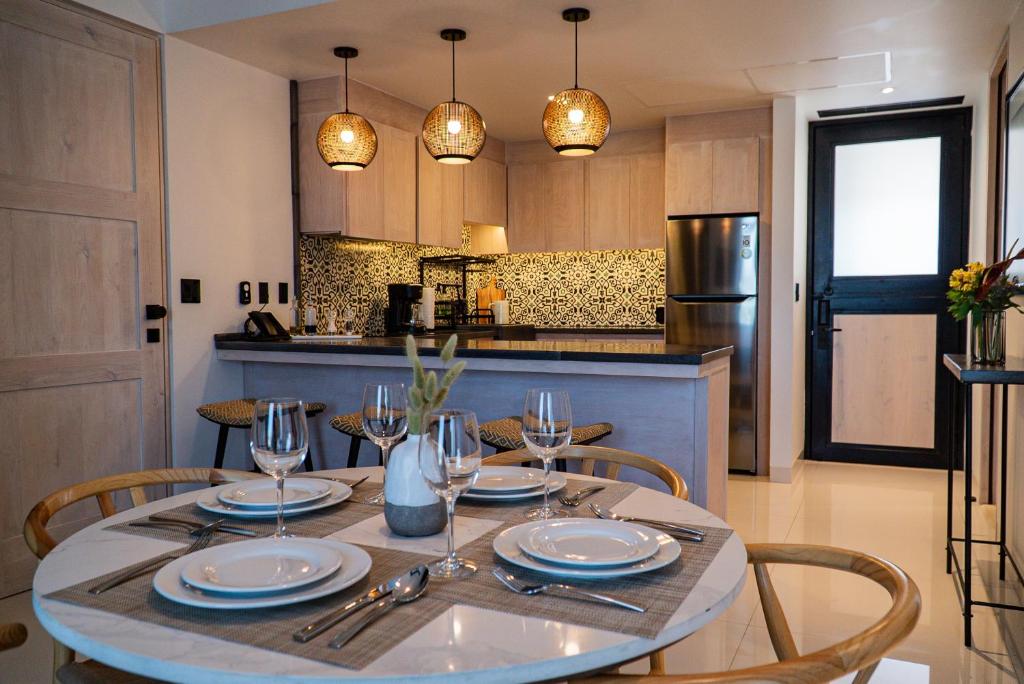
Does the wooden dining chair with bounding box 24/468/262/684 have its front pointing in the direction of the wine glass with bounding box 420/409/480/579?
yes

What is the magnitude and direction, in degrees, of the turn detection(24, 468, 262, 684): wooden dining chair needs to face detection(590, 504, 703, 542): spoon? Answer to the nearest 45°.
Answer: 0° — it already faces it

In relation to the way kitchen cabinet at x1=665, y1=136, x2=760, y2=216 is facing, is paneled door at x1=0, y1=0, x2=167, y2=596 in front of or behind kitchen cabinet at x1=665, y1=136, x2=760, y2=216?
in front

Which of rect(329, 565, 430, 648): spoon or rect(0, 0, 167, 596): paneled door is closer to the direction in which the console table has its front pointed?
the paneled door

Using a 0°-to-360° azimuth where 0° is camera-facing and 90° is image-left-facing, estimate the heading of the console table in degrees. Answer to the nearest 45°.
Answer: approximately 90°

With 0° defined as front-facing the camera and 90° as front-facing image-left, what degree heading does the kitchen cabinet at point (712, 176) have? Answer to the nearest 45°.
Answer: approximately 0°

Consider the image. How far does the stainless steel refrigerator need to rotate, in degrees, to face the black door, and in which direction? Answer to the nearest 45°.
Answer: approximately 135° to its left

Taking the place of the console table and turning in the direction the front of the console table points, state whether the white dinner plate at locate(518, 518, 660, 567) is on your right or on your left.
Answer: on your left
